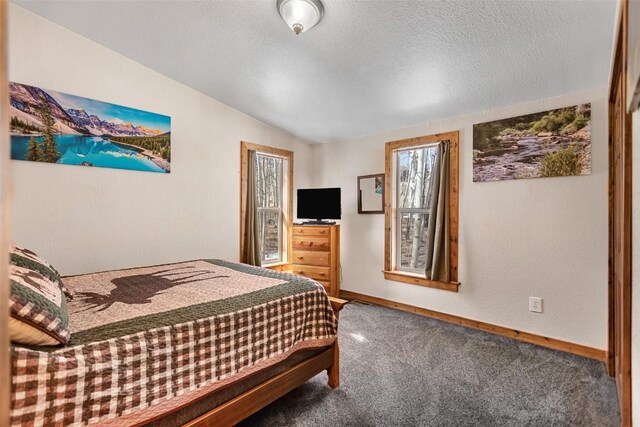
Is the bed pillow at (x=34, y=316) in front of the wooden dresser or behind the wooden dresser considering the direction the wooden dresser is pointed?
in front

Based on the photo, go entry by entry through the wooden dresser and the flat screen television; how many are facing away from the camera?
0

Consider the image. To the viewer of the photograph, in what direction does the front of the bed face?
facing away from the viewer and to the right of the viewer

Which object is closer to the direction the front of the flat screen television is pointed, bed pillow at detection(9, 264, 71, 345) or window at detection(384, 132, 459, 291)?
the bed pillow

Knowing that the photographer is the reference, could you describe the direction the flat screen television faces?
facing the viewer and to the left of the viewer

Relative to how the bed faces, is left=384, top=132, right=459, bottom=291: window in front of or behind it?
in front
